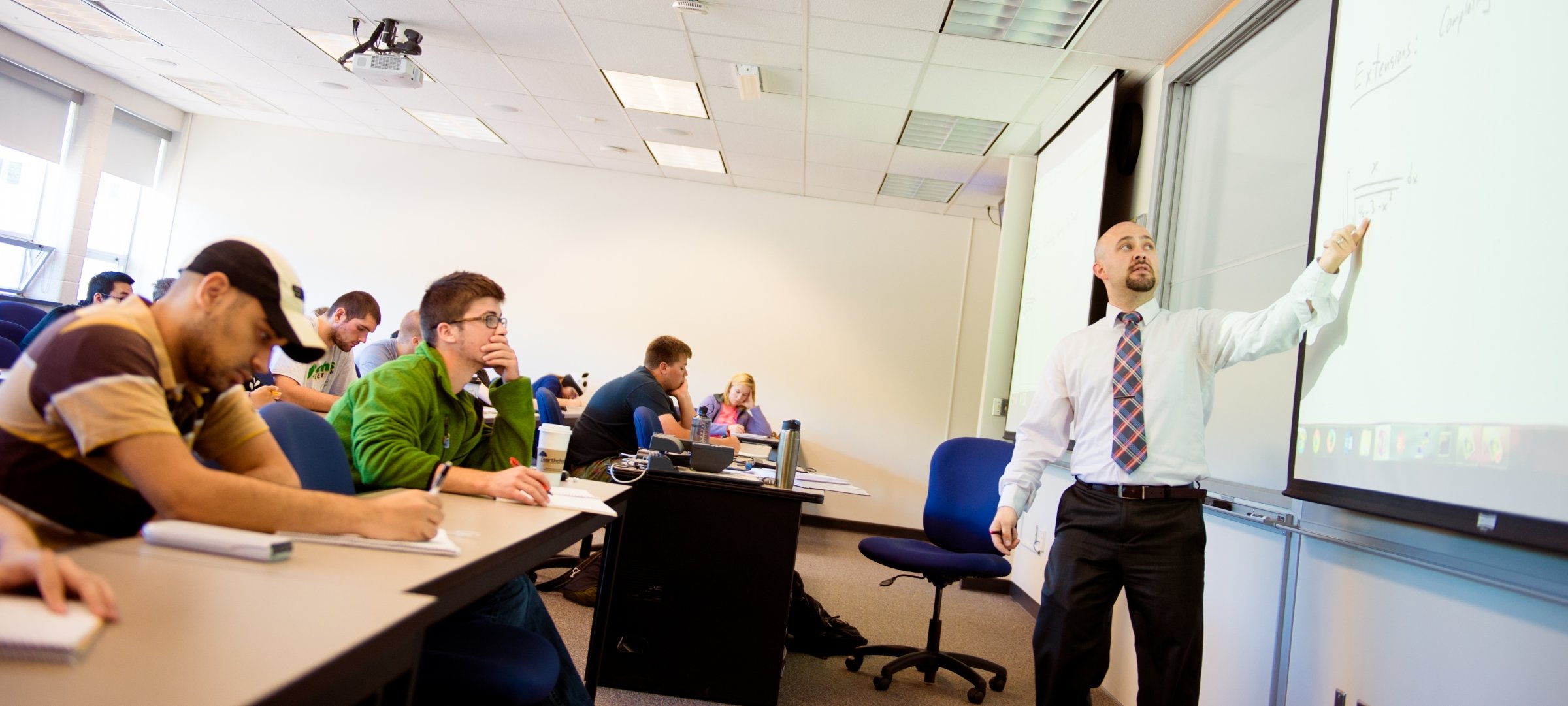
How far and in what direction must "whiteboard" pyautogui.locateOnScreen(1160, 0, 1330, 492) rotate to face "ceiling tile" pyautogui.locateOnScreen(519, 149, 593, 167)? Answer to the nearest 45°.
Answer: approximately 45° to its right

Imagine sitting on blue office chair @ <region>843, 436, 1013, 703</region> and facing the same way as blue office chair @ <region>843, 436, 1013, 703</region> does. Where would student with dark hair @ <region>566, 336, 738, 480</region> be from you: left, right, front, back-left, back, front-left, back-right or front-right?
front-right

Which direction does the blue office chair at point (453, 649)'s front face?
to the viewer's right

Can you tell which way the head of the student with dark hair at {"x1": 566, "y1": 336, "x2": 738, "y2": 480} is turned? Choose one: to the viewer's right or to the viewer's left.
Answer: to the viewer's right

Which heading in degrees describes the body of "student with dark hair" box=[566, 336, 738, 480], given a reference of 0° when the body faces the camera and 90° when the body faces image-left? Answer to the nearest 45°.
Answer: approximately 270°

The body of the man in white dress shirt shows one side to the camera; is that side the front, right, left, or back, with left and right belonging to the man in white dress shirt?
front

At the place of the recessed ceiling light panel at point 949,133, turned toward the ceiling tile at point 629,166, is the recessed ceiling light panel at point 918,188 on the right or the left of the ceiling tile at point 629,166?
right

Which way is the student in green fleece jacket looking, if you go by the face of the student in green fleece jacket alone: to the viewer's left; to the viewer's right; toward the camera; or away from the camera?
to the viewer's right

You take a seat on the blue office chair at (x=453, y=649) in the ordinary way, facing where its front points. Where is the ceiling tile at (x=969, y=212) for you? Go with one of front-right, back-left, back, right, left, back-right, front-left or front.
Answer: front-left

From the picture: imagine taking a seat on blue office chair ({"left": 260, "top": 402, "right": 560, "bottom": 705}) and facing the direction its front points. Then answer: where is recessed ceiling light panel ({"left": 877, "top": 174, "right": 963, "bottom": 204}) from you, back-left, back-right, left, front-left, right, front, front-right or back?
front-left

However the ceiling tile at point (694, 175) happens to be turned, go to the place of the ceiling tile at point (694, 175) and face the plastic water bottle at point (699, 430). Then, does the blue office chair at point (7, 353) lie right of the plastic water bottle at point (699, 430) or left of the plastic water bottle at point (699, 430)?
right

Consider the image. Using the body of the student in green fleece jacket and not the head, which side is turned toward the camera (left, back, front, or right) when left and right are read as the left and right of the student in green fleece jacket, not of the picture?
right

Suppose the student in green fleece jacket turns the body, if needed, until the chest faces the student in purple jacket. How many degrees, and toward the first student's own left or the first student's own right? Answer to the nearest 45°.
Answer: approximately 45° to the first student's own left
